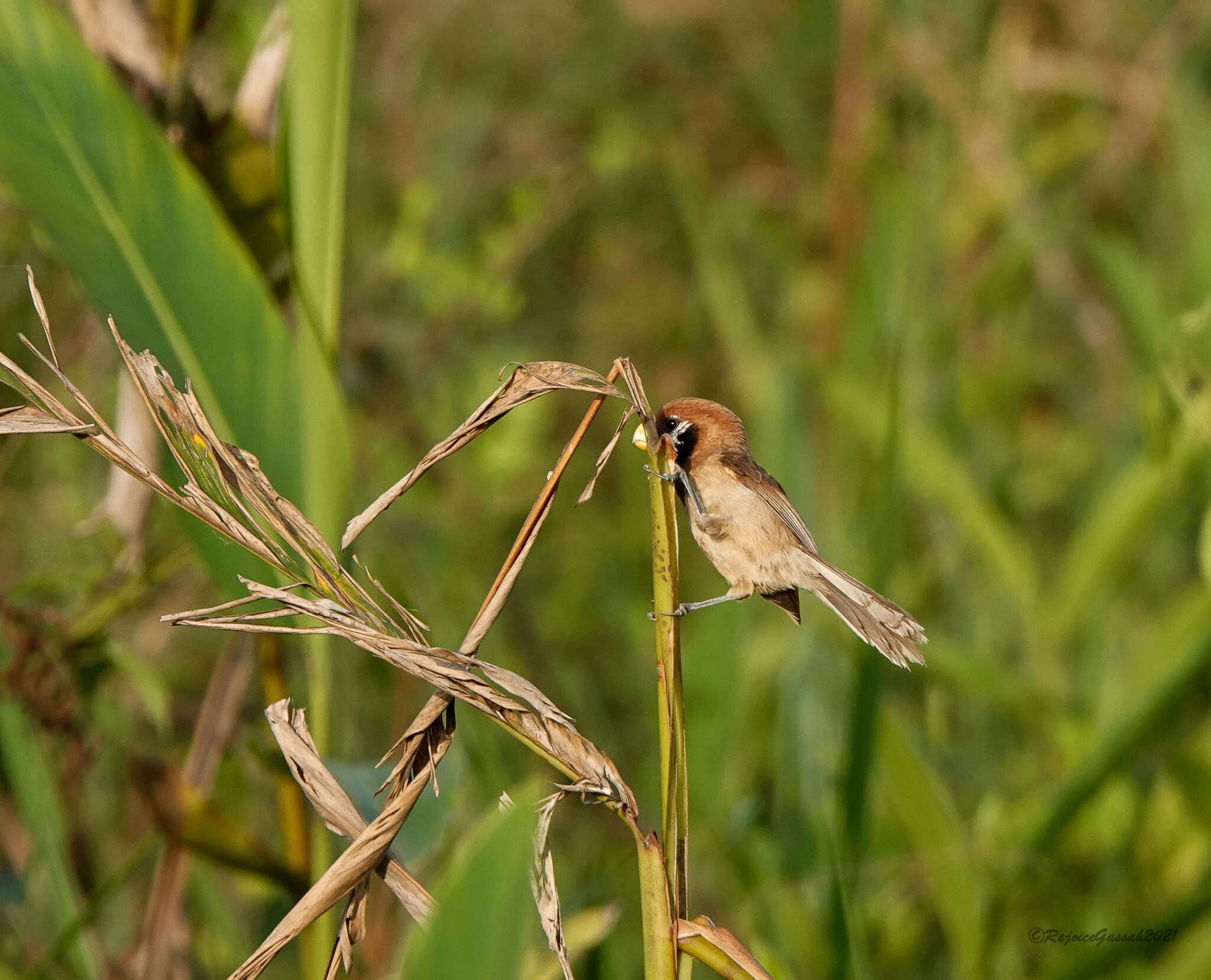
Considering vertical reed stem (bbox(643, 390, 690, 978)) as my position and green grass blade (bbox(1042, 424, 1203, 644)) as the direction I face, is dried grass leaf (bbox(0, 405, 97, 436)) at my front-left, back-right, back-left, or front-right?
back-left

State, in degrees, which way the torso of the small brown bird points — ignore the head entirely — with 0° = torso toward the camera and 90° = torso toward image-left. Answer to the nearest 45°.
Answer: approximately 90°

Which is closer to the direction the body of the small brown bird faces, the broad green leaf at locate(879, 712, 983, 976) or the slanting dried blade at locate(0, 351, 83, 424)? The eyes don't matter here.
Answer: the slanting dried blade

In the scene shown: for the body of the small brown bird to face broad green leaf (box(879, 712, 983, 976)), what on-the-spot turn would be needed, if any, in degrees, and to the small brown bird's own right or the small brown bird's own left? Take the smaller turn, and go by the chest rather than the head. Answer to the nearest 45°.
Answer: approximately 135° to the small brown bird's own right

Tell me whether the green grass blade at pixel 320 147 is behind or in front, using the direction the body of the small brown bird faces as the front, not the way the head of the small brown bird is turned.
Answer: in front

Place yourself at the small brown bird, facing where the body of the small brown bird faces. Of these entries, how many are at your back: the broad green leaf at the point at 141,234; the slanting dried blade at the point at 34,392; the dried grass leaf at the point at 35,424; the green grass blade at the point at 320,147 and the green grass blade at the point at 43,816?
0
